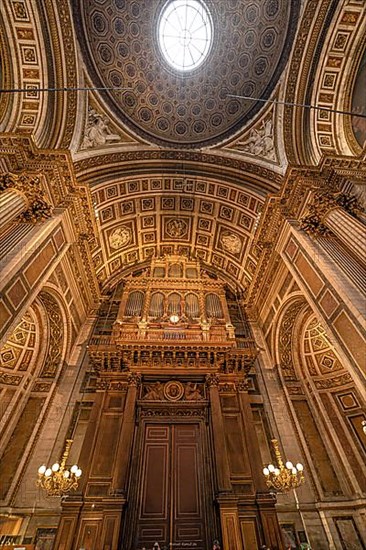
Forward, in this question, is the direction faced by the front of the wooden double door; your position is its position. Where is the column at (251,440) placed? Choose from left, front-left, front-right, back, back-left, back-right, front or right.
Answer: left

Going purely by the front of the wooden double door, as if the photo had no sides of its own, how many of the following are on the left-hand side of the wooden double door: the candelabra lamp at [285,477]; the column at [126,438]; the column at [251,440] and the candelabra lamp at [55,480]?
2

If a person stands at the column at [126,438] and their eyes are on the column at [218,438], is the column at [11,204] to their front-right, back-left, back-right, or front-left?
back-right

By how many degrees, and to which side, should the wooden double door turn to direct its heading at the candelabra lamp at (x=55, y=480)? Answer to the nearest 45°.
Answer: approximately 90° to its right

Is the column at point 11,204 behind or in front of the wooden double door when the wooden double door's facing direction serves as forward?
in front

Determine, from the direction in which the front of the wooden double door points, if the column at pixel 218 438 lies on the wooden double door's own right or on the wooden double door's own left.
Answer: on the wooden double door's own left

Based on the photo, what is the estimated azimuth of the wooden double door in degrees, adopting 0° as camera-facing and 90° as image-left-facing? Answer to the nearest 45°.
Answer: approximately 0°

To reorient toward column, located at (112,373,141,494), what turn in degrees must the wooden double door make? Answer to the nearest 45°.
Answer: approximately 90° to its right

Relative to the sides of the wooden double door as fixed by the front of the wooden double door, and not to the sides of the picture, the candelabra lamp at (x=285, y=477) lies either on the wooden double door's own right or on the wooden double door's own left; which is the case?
on the wooden double door's own left
